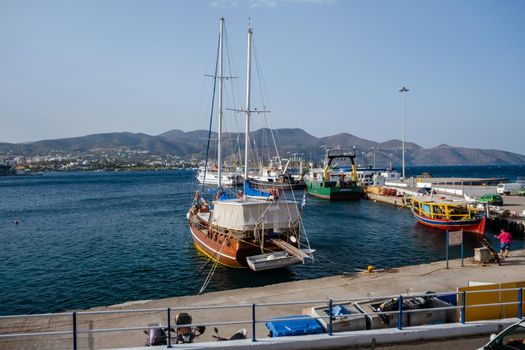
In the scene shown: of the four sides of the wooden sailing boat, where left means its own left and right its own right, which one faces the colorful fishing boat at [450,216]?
right

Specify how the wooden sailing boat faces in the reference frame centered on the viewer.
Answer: facing away from the viewer and to the left of the viewer

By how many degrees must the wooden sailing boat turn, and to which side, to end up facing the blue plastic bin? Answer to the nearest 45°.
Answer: approximately 135° to its left

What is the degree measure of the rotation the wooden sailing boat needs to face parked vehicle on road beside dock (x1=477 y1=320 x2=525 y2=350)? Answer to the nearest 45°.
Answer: approximately 135° to its left

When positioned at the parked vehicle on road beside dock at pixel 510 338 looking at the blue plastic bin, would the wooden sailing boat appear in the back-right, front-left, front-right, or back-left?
front-right

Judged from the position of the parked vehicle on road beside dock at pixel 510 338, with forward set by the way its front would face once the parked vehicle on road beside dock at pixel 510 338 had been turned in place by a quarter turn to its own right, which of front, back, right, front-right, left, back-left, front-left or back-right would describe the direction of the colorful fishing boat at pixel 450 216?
front

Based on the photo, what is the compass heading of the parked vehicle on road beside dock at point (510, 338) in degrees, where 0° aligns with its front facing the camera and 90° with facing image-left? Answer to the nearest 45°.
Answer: approximately 90°

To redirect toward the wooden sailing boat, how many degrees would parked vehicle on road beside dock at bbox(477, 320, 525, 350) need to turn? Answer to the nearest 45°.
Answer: approximately 45° to its right
